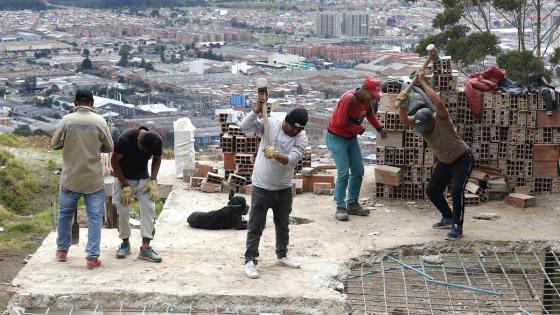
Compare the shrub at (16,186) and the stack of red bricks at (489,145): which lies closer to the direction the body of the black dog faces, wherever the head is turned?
the stack of red bricks

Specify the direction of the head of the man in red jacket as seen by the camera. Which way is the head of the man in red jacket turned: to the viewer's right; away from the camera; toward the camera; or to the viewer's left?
to the viewer's right

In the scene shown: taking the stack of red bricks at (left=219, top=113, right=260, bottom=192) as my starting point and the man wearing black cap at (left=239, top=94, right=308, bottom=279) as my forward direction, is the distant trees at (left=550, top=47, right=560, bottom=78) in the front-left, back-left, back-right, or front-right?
back-left

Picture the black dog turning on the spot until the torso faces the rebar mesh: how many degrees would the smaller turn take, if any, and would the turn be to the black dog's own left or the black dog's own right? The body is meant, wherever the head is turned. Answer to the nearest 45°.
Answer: approximately 45° to the black dog's own right

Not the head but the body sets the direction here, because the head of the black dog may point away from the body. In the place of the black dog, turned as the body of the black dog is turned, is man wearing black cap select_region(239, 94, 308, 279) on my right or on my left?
on my right

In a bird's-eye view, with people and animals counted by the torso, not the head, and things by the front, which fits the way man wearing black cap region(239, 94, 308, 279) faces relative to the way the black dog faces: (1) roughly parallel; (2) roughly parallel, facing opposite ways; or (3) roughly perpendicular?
roughly perpendicular

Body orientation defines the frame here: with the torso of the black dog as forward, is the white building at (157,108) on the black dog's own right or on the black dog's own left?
on the black dog's own left

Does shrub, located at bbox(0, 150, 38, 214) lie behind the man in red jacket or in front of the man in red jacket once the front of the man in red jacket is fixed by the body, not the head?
behind

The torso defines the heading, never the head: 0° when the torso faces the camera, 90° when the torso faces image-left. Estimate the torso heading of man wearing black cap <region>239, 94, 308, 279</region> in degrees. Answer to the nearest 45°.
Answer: approximately 0°

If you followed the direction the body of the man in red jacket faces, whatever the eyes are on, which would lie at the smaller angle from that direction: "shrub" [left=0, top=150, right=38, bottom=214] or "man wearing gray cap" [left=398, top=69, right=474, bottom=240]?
the man wearing gray cap

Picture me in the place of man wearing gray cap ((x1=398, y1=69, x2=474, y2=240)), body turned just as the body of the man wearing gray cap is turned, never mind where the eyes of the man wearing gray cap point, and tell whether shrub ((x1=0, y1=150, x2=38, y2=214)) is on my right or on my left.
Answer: on my right

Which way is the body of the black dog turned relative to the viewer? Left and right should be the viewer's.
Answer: facing to the right of the viewer

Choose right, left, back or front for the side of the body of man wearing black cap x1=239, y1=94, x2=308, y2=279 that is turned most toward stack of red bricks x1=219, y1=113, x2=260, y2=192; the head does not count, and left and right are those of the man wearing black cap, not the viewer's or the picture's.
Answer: back
